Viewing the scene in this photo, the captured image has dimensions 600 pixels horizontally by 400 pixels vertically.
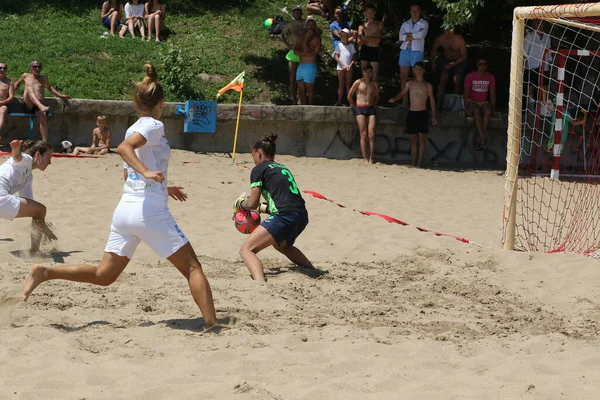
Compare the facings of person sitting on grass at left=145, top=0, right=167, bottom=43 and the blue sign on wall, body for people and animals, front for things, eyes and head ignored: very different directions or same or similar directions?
same or similar directions

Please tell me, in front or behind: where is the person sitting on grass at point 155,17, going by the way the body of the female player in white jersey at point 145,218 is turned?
in front

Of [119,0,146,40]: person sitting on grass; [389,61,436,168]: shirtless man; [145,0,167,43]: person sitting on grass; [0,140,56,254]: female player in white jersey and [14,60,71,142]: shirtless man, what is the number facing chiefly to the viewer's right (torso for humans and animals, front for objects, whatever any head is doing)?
1

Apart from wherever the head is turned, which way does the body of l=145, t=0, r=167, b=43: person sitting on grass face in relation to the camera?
toward the camera

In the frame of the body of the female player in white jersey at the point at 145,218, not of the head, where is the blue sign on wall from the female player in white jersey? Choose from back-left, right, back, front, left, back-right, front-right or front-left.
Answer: front-left

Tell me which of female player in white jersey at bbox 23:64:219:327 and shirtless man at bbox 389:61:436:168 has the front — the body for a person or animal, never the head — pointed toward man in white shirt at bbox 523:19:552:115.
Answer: the female player in white jersey

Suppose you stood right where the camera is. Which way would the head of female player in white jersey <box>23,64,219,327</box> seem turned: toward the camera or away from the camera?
away from the camera

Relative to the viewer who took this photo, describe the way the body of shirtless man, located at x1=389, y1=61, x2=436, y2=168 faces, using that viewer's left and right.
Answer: facing the viewer

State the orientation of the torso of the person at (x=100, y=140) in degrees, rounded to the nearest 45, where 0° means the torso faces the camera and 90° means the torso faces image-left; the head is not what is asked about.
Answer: approximately 45°

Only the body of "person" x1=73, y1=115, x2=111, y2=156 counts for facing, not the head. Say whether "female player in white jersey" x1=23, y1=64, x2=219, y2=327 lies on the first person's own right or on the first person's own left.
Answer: on the first person's own left

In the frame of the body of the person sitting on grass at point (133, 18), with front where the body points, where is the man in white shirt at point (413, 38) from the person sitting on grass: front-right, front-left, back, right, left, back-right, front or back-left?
front-left
